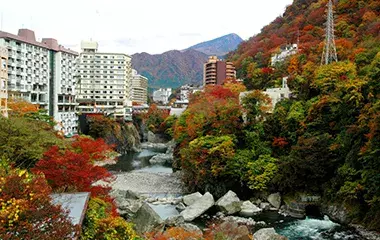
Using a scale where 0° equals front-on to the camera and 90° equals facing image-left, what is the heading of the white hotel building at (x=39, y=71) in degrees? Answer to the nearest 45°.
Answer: approximately 315°

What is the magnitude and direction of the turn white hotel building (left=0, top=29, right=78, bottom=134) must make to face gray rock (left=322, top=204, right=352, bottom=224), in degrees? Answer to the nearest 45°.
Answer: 0° — it already faces it

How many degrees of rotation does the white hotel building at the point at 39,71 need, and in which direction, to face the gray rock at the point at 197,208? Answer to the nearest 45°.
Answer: approximately 45° to its right

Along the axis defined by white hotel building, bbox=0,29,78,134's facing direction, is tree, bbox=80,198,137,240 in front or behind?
in front

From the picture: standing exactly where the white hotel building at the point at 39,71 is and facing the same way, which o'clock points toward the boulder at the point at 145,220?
The boulder is roughly at 1 o'clock from the white hotel building.

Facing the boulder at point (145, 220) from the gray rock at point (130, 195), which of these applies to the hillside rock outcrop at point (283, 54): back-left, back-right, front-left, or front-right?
back-left

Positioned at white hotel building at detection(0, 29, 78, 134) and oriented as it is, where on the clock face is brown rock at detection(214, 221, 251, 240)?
The brown rock is roughly at 1 o'clock from the white hotel building.

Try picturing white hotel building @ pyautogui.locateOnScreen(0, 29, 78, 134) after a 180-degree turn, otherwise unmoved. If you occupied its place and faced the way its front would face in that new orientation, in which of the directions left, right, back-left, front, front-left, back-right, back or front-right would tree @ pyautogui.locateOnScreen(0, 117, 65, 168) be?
back-left

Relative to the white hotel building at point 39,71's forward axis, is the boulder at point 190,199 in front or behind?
in front

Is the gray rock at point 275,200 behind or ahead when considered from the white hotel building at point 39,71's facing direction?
ahead
